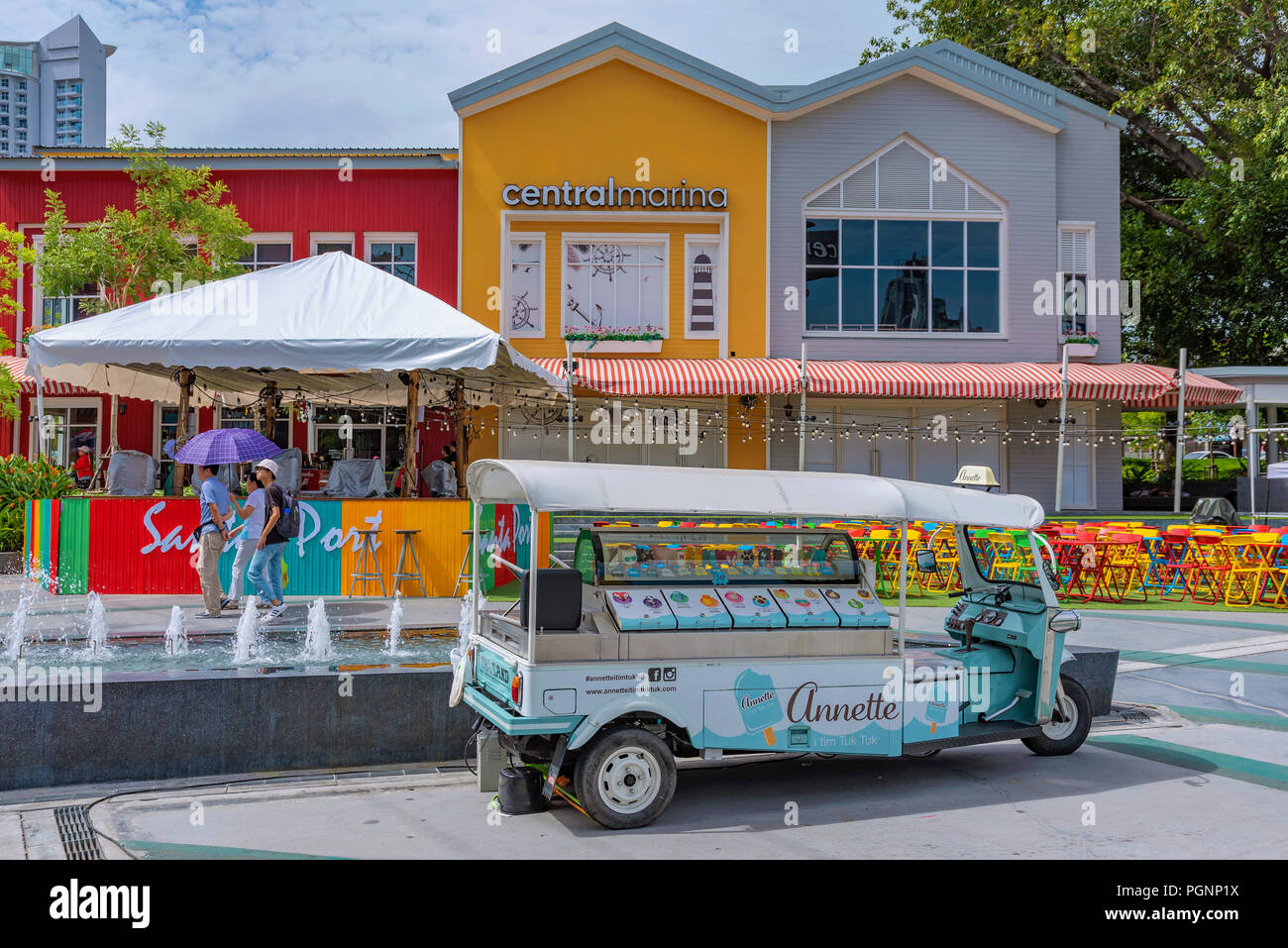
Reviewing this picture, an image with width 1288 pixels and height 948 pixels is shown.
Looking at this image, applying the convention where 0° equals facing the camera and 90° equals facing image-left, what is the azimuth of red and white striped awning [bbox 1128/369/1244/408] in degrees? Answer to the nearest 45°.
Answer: approximately 315°

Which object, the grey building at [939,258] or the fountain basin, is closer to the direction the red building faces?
the fountain basin

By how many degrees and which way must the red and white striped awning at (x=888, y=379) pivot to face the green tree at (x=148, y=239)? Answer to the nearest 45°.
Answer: approximately 90° to its right

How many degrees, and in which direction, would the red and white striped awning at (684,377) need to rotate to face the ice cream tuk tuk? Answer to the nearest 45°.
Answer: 0° — it already faces it

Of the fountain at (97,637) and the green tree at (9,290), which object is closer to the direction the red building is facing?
the fountain

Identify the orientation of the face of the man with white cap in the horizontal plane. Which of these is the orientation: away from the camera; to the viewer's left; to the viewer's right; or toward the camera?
to the viewer's left
